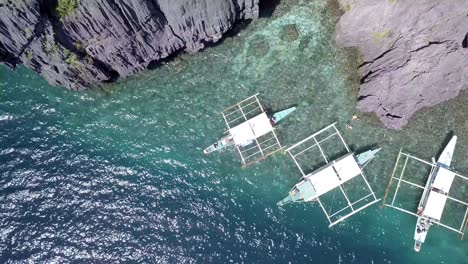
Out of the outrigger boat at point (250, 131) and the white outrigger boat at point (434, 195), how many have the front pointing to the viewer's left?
0

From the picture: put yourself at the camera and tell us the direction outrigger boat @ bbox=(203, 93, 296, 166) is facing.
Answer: facing away from the viewer and to the right of the viewer

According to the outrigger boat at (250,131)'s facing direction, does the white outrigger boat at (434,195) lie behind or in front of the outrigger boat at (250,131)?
in front

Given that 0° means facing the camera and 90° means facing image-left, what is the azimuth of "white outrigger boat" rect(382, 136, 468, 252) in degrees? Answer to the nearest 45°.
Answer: approximately 180°
